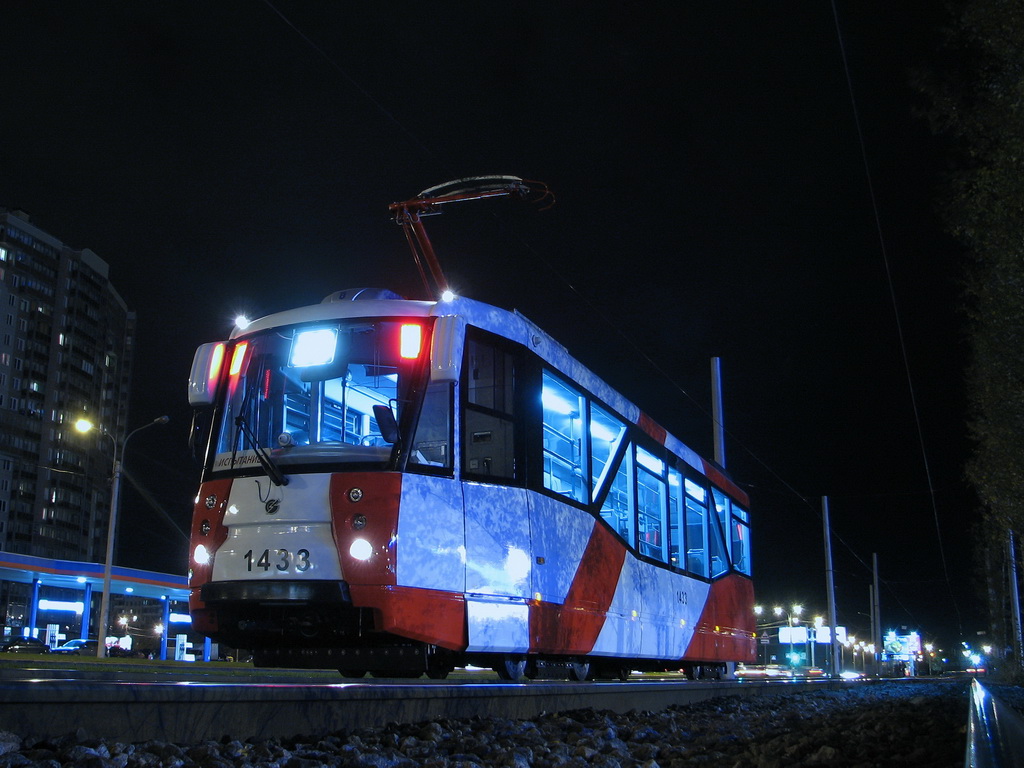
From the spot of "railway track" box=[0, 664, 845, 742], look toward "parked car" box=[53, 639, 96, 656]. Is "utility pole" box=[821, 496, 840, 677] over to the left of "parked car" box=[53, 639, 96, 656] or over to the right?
right

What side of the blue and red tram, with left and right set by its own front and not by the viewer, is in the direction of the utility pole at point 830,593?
back

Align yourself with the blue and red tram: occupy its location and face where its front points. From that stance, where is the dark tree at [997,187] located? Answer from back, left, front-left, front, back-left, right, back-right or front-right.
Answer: back

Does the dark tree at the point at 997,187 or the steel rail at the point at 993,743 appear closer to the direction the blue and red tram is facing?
the steel rail

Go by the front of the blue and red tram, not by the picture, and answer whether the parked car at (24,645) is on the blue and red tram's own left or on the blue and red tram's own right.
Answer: on the blue and red tram's own right

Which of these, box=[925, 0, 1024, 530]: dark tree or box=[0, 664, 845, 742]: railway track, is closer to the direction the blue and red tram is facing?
the railway track

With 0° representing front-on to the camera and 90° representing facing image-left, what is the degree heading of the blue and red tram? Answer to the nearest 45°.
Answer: approximately 45°

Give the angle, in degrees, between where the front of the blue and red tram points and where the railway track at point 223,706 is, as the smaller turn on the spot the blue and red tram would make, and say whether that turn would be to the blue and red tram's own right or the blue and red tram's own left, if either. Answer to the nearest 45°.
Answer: approximately 45° to the blue and red tram's own left

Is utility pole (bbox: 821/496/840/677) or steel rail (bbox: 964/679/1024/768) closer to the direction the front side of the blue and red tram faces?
the steel rail

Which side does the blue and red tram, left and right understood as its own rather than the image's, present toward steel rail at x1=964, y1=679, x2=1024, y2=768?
left
